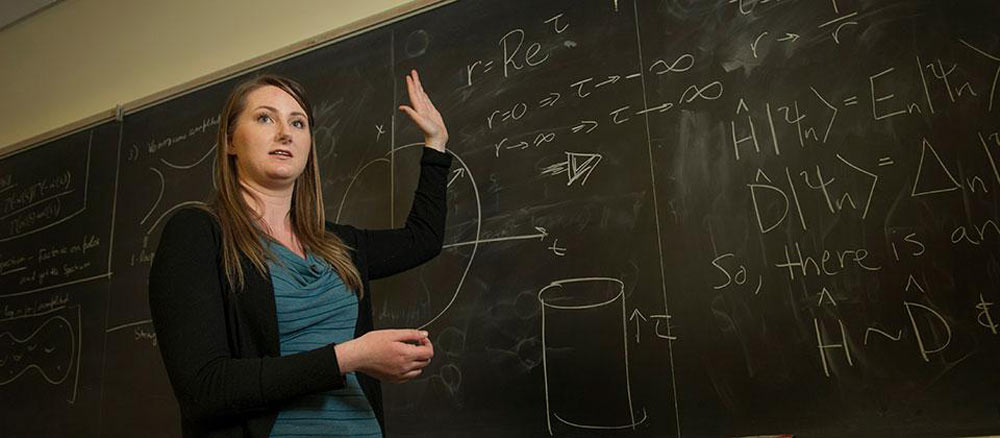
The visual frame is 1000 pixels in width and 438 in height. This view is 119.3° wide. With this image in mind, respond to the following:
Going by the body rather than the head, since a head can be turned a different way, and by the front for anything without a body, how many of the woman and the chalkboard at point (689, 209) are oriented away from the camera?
0

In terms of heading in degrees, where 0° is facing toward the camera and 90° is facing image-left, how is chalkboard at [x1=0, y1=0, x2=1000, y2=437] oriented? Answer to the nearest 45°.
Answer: approximately 45°
